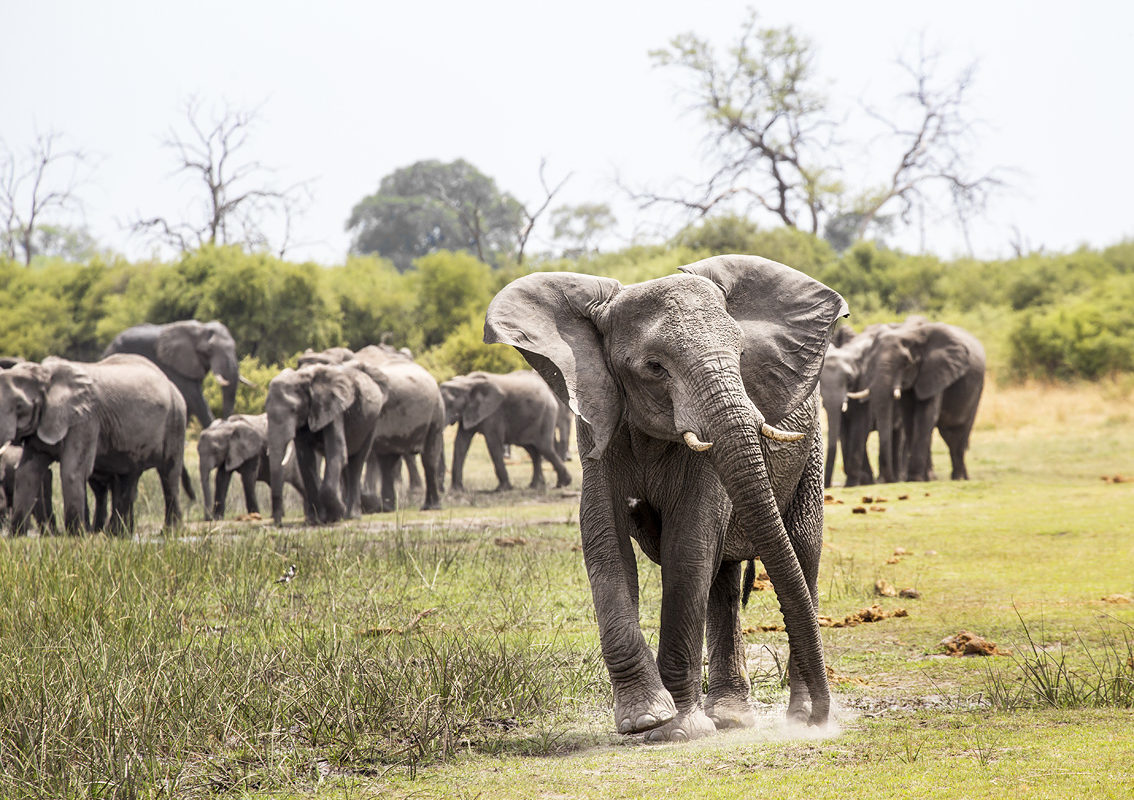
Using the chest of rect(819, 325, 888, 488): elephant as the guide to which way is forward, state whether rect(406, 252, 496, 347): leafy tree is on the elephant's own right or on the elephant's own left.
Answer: on the elephant's own right

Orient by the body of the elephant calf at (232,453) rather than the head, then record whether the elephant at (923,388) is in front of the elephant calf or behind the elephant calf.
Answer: behind

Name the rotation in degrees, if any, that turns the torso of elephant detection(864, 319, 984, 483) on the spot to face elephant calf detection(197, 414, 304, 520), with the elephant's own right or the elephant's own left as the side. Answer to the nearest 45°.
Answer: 0° — it already faces it

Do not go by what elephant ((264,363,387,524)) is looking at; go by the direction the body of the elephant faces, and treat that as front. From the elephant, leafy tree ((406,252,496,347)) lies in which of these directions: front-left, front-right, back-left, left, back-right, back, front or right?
back-right

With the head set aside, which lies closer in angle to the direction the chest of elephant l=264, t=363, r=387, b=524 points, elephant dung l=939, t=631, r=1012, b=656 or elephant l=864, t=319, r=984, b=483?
the elephant dung

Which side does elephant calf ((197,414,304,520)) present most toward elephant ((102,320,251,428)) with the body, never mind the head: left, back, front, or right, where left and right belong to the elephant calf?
right

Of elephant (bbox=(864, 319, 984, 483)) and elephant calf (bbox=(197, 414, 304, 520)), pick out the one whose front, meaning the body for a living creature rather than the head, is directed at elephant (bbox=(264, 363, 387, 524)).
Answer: elephant (bbox=(864, 319, 984, 483))

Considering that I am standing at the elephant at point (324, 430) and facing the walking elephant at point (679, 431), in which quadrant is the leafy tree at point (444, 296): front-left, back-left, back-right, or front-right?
back-left
